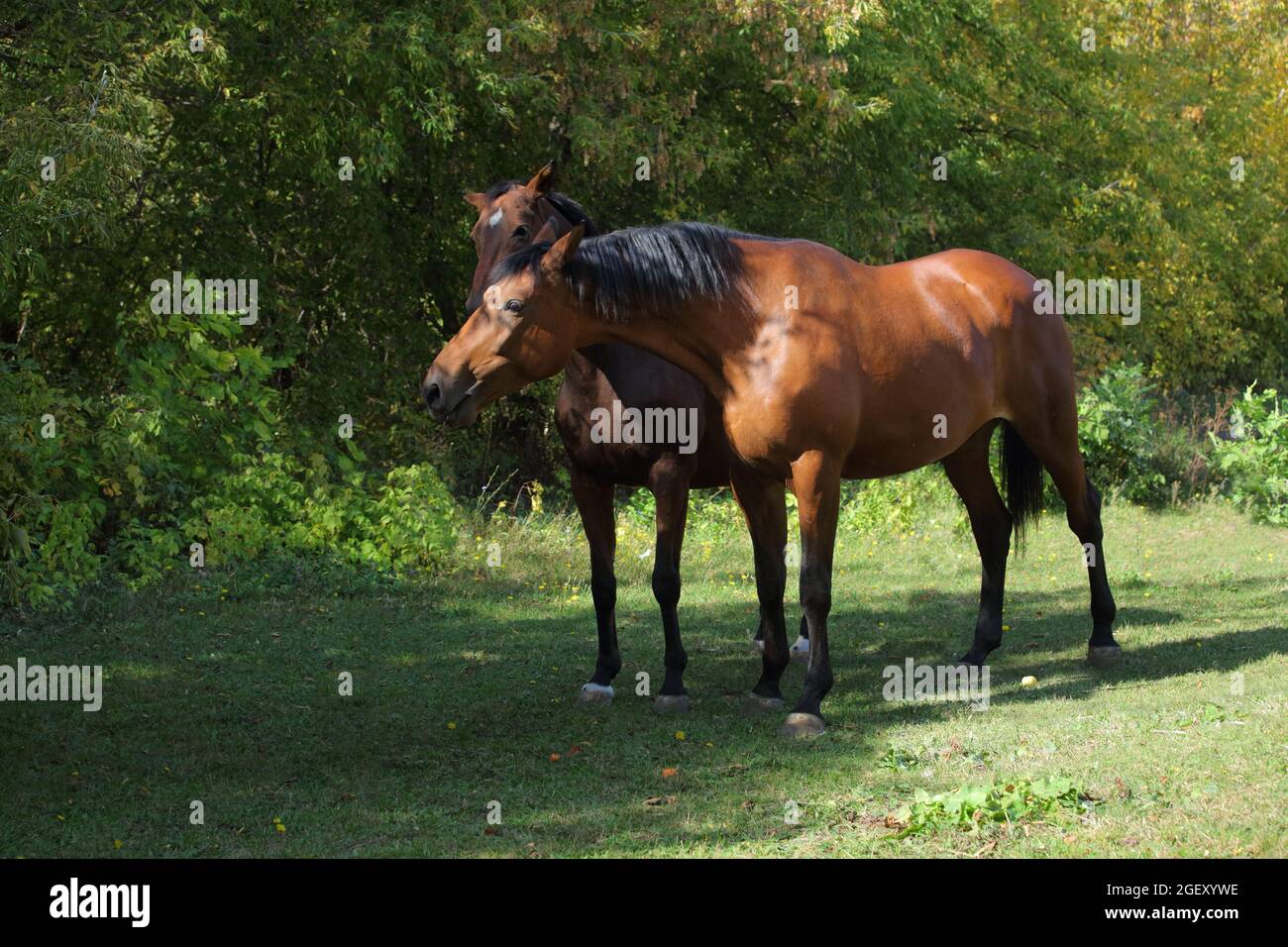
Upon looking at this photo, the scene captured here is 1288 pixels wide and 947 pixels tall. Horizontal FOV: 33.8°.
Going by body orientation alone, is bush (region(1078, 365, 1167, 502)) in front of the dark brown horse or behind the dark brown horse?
behind

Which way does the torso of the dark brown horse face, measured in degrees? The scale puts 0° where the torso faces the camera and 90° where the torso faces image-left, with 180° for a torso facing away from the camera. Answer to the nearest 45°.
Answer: approximately 45°

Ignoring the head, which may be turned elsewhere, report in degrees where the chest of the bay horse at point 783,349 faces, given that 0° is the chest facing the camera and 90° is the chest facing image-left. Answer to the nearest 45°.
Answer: approximately 45°

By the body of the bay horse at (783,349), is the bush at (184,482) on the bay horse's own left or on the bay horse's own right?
on the bay horse's own right

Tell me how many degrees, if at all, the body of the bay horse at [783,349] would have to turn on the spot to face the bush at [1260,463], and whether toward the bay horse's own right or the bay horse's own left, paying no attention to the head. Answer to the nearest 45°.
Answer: approximately 180°

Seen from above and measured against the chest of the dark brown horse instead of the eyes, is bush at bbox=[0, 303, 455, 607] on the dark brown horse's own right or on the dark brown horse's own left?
on the dark brown horse's own right
